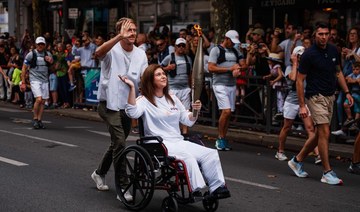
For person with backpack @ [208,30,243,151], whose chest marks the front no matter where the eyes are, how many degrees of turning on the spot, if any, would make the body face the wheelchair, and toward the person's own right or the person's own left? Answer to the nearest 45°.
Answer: approximately 45° to the person's own right

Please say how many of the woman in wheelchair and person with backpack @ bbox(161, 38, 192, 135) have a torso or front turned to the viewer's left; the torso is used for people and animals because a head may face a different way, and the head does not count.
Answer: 0

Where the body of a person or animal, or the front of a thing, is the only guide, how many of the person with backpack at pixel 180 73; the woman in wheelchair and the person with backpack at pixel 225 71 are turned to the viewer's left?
0

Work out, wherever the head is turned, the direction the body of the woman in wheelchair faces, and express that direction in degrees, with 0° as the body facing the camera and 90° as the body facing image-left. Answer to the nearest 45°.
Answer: approximately 315°

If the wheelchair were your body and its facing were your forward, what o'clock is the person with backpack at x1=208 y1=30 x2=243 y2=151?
The person with backpack is roughly at 8 o'clock from the wheelchair.

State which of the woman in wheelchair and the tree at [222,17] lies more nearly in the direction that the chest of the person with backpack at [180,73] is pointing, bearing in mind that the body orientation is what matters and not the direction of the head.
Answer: the woman in wheelchair

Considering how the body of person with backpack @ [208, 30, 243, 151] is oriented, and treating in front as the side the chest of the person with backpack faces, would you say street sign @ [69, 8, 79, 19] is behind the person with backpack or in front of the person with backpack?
behind

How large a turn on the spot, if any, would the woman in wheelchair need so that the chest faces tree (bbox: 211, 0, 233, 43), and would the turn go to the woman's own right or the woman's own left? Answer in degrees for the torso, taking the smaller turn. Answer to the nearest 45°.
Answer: approximately 135° to the woman's own left

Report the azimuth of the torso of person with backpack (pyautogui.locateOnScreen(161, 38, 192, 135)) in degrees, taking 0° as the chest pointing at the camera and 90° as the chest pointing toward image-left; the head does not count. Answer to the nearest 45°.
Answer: approximately 0°

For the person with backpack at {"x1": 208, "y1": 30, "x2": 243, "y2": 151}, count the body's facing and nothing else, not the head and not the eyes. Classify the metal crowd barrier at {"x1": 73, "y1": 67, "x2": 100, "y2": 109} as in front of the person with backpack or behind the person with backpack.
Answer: behind

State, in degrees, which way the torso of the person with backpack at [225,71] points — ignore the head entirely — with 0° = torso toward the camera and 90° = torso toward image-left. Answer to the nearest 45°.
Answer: approximately 315°

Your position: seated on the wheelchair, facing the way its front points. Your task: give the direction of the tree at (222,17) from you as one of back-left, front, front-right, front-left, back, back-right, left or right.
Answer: back-left
